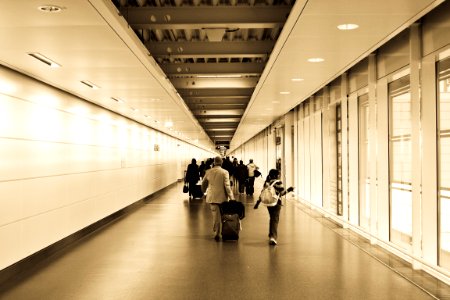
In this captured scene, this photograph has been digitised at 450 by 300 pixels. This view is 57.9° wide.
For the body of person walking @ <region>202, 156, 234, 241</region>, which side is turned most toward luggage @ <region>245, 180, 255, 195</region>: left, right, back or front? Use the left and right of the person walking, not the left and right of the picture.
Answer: front

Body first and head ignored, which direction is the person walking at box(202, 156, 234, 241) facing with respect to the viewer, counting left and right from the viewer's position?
facing away from the viewer

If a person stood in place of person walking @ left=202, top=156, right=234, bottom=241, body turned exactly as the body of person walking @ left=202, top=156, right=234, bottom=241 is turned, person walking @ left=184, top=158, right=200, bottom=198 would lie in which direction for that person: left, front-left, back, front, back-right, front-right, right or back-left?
front
